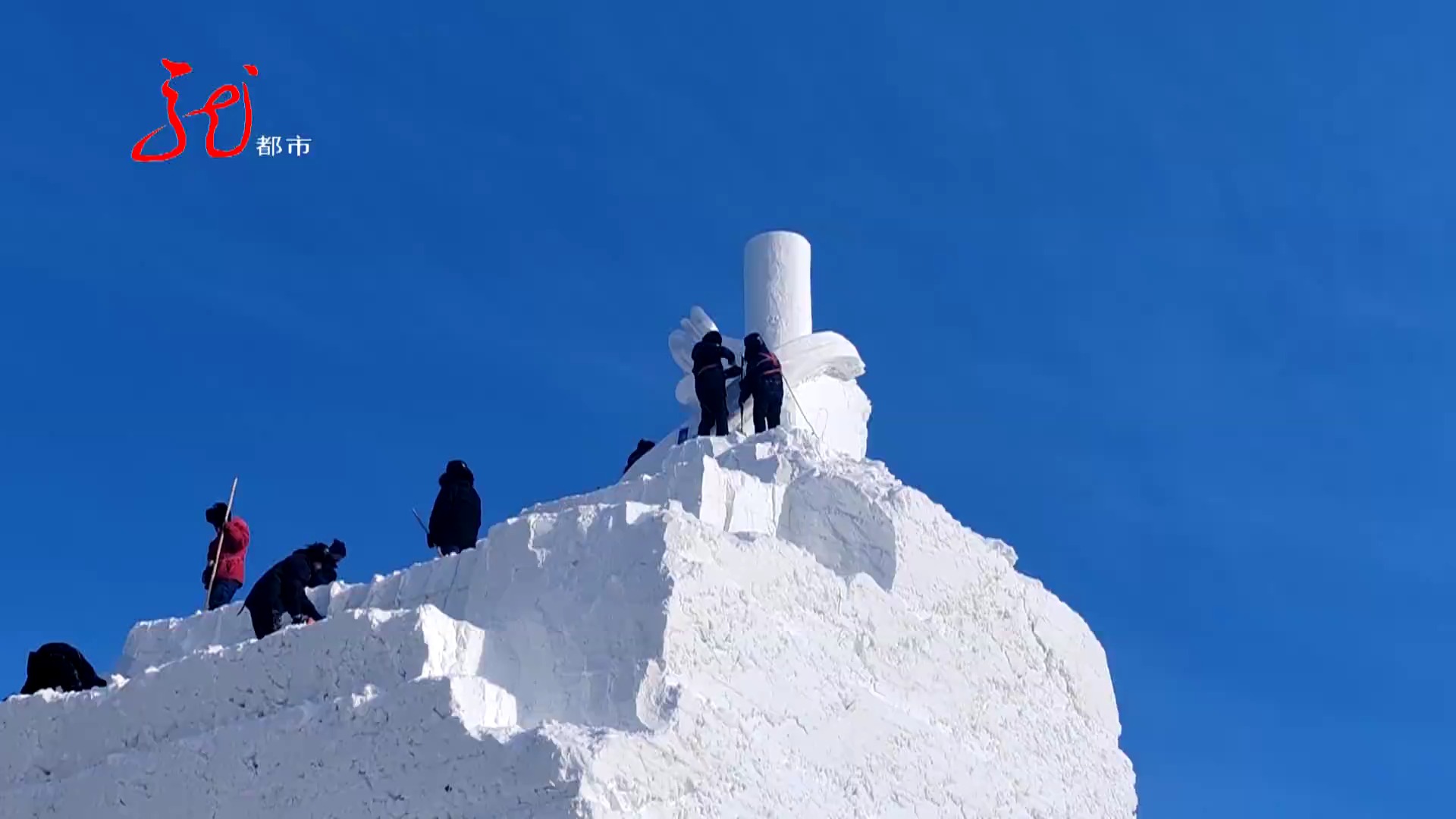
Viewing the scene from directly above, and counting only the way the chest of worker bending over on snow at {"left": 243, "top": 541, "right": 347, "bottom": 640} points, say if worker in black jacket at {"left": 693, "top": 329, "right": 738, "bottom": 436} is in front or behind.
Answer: in front

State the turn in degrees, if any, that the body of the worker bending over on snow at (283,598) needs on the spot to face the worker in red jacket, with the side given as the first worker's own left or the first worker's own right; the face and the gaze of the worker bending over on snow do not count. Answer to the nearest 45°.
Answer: approximately 90° to the first worker's own left

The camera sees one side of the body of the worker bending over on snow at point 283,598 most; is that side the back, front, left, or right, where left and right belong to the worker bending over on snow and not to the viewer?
right

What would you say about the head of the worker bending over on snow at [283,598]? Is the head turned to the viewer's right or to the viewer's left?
to the viewer's right
